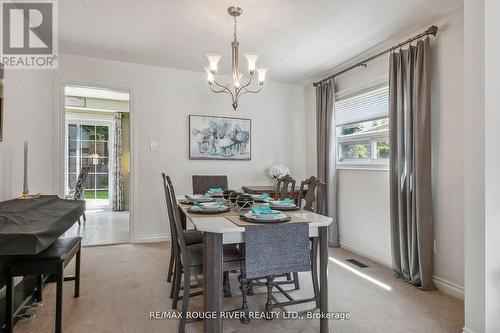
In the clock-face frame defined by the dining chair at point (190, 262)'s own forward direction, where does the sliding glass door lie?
The sliding glass door is roughly at 8 o'clock from the dining chair.

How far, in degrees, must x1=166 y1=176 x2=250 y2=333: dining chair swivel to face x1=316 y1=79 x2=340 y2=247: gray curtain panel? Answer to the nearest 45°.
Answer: approximately 45° to its left

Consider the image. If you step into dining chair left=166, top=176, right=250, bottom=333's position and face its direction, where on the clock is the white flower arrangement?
The white flower arrangement is roughly at 10 o'clock from the dining chair.

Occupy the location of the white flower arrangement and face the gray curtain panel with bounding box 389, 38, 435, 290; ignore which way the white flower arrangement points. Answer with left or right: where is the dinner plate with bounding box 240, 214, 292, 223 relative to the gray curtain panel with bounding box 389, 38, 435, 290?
right

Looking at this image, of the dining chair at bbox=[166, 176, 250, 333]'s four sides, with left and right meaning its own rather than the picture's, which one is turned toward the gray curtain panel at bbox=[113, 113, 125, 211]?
left

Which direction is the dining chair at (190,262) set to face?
to the viewer's right

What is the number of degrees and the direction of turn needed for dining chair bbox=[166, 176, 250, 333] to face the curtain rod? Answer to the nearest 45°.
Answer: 0° — it already faces it

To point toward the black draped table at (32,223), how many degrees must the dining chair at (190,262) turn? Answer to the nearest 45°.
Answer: approximately 180°

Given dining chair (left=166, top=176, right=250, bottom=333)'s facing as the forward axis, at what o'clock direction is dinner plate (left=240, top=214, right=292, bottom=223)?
The dinner plate is roughly at 1 o'clock from the dining chair.
